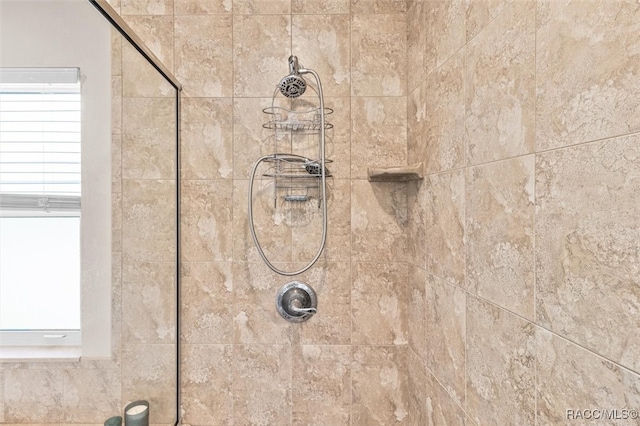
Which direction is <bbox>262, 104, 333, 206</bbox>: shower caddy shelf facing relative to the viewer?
toward the camera

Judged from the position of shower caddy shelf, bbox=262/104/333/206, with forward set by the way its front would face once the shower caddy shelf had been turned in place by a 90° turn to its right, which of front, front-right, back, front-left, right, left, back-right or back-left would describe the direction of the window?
front-left
